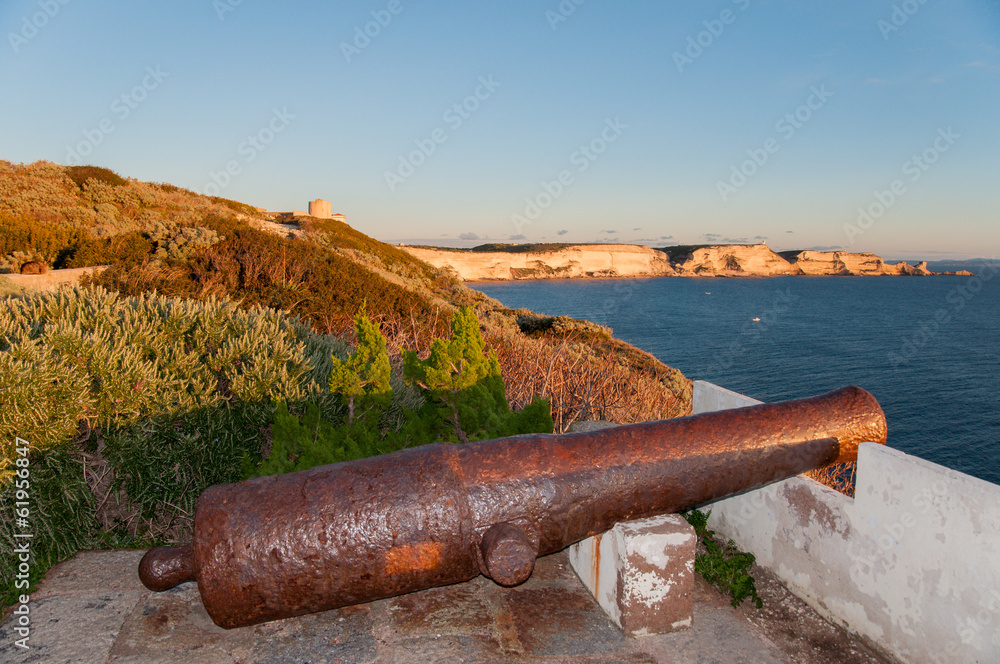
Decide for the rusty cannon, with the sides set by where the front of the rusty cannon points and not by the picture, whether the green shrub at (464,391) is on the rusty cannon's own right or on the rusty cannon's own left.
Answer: on the rusty cannon's own left

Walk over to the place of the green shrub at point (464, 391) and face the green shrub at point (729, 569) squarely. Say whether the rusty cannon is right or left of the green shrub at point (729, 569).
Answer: right

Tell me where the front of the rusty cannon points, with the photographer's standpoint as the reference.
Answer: facing away from the viewer and to the right of the viewer

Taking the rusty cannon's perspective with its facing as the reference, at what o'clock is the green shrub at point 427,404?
The green shrub is roughly at 10 o'clock from the rusty cannon.

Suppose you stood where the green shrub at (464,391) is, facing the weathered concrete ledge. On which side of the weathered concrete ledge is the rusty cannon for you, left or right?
right

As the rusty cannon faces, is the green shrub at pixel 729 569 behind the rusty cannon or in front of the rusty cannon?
in front
